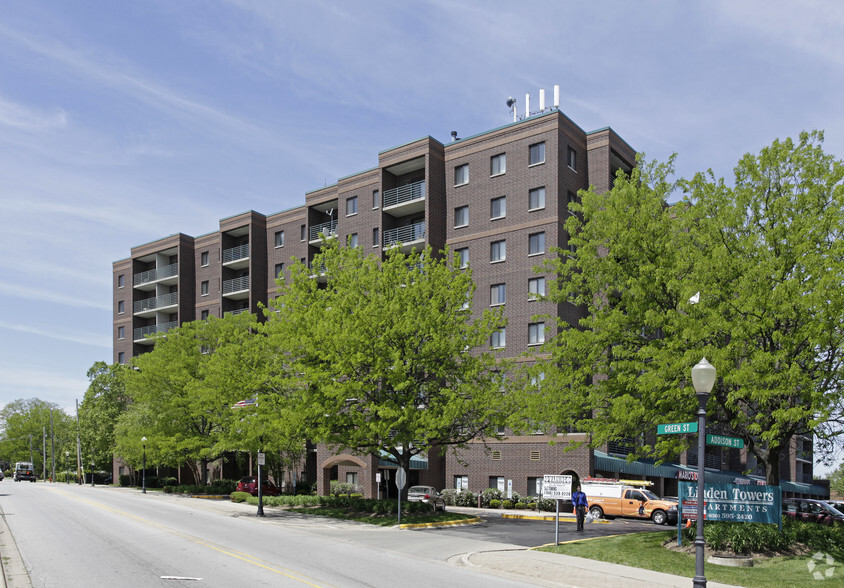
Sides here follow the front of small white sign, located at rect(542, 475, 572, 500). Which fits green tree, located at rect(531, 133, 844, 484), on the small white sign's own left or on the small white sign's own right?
on the small white sign's own left

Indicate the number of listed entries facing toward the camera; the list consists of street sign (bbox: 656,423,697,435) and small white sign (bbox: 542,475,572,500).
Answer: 2

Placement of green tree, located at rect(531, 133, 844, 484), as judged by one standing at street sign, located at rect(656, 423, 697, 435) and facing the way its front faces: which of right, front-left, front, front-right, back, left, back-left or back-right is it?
back

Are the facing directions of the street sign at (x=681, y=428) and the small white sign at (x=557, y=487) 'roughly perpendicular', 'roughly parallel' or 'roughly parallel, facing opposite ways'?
roughly parallel

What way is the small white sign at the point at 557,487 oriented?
toward the camera

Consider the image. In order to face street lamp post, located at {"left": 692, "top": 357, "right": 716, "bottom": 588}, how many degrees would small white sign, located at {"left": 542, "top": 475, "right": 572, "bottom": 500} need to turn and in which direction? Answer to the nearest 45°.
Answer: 0° — it already faces it

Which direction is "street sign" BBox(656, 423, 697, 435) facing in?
toward the camera
